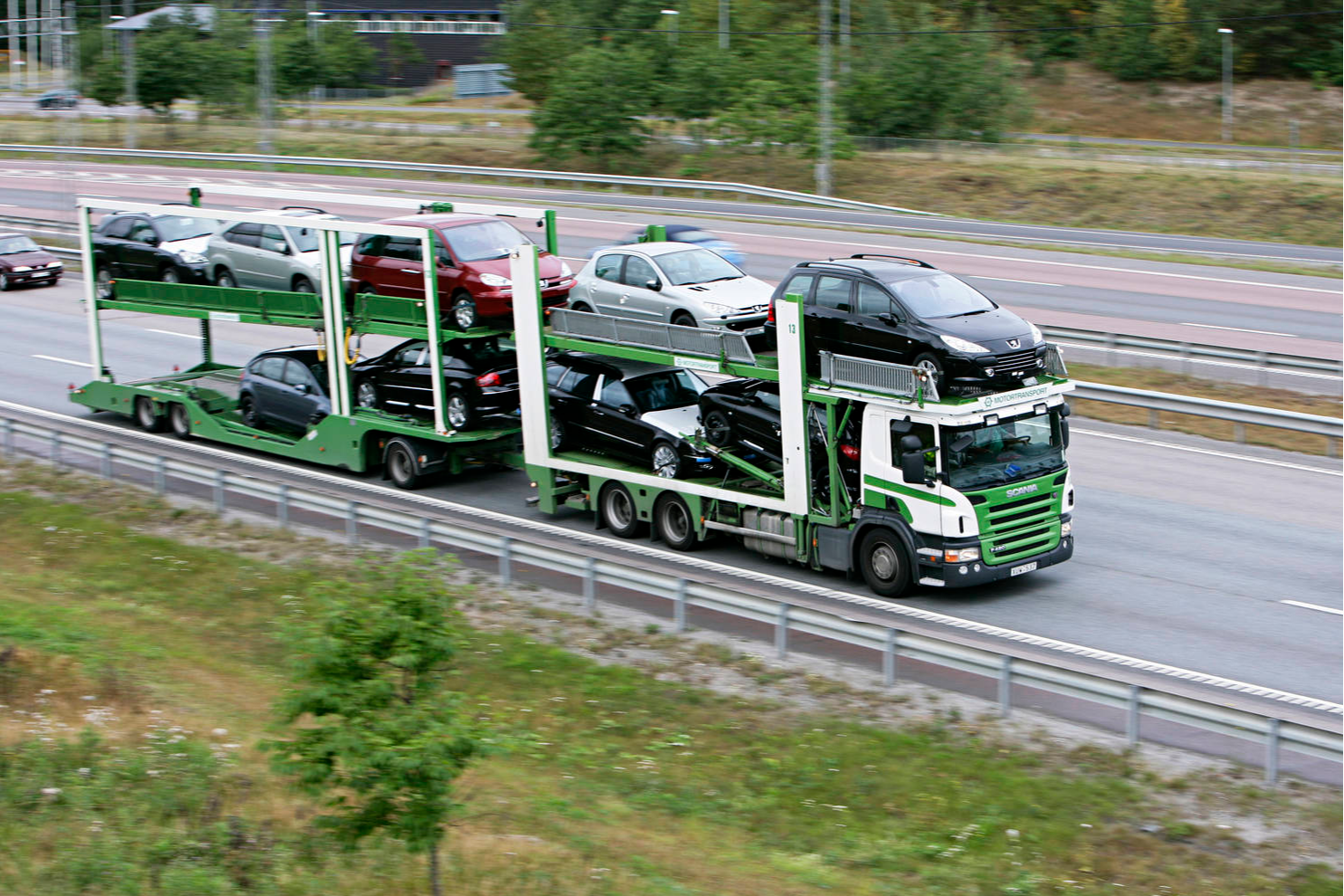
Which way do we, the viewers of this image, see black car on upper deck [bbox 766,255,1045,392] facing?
facing the viewer and to the right of the viewer

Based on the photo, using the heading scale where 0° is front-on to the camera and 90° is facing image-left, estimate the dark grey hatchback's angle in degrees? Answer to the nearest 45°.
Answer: approximately 315°

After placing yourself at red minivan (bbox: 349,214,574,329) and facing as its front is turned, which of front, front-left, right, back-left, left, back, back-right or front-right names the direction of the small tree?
front-right

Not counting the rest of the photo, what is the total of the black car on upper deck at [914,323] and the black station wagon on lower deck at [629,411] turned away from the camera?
0

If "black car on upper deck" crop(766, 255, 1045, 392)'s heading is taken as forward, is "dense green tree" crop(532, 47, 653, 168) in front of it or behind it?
behind

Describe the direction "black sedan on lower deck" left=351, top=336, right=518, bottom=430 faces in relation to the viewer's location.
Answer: facing away from the viewer and to the left of the viewer

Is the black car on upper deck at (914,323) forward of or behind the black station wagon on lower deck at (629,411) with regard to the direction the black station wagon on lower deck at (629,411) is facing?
forward

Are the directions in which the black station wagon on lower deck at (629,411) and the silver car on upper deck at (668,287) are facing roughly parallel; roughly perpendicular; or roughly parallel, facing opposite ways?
roughly parallel

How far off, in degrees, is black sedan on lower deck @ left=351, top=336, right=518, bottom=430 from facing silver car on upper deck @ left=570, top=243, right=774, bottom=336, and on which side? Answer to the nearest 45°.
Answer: approximately 135° to its right

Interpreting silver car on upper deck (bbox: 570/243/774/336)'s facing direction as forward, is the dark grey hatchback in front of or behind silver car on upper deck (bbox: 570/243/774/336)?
behind

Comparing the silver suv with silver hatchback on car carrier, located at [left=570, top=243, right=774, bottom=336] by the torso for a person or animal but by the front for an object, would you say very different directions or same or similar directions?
same or similar directions
